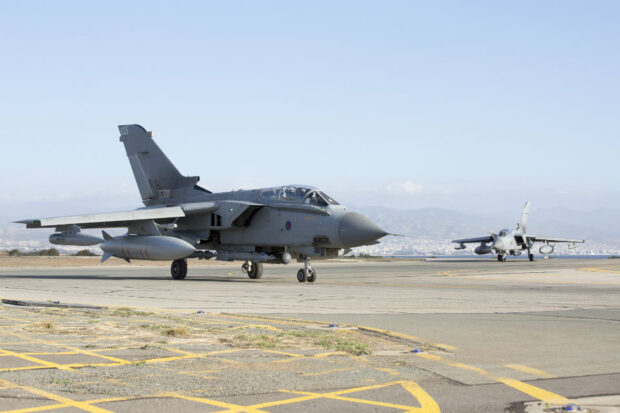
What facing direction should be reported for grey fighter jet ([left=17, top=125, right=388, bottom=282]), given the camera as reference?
facing the viewer and to the right of the viewer
